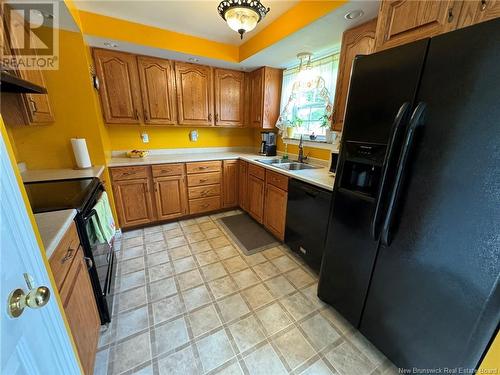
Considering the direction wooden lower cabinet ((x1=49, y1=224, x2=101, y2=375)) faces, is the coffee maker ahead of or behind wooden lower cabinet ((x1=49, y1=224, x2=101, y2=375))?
ahead

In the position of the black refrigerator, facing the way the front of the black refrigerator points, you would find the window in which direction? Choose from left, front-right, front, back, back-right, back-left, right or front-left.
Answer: right

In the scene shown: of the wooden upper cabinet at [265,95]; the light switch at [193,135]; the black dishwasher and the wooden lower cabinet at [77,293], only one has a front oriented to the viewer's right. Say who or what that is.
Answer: the wooden lower cabinet

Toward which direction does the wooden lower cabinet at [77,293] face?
to the viewer's right

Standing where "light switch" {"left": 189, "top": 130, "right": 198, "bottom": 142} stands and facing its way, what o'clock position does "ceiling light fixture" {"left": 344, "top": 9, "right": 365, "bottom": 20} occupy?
The ceiling light fixture is roughly at 11 o'clock from the light switch.

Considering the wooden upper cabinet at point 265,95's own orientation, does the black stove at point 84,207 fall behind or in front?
in front

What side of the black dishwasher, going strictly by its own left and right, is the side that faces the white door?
front

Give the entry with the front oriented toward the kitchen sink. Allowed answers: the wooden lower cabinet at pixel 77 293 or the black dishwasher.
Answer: the wooden lower cabinet

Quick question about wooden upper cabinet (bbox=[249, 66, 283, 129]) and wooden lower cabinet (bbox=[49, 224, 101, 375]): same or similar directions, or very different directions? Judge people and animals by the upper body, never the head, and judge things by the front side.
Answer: very different directions

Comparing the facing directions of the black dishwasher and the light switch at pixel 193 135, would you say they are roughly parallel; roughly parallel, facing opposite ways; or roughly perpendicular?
roughly perpendicular

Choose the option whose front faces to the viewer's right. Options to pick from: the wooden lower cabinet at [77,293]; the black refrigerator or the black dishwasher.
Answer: the wooden lower cabinet

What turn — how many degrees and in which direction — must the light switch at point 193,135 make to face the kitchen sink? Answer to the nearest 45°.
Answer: approximately 45° to its left

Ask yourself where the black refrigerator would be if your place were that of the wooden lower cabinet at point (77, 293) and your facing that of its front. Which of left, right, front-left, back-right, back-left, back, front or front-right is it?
front-right
